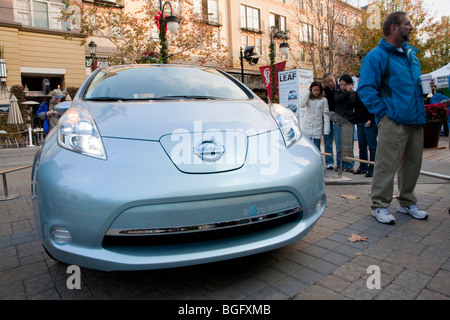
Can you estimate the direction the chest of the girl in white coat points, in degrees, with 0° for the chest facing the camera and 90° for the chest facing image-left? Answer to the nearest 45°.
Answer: approximately 0°

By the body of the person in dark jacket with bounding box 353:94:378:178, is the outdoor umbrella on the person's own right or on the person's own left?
on the person's own right

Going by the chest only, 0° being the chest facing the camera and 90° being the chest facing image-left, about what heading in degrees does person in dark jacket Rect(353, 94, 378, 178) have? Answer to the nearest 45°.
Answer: approximately 45°

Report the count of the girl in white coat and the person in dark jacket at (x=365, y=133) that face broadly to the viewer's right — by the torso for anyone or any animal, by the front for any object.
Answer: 0

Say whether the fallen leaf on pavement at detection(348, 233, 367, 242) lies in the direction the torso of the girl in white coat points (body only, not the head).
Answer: yes

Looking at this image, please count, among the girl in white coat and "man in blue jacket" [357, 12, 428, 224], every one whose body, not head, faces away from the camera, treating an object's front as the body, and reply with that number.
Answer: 0

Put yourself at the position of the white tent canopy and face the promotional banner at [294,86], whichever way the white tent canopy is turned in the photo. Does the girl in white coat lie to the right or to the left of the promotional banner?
left

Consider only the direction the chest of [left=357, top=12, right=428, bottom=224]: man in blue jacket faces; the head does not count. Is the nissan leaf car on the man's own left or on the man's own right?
on the man's own right

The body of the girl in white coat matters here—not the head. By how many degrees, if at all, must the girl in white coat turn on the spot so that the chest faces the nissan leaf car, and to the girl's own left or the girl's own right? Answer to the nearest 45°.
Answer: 0° — they already face it
